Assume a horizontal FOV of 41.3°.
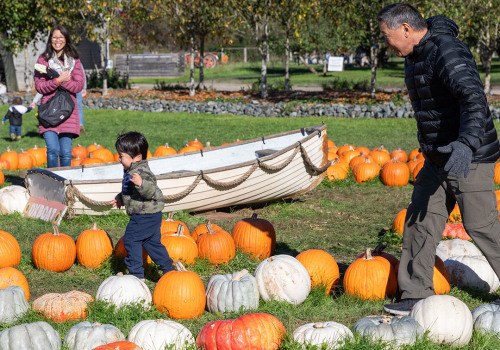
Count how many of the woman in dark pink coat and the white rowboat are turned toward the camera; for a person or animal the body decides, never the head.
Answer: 1

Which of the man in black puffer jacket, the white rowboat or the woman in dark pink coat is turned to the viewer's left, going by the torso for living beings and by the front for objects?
the man in black puffer jacket

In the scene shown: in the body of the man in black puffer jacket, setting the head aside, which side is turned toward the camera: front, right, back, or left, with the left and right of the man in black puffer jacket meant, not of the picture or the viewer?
left

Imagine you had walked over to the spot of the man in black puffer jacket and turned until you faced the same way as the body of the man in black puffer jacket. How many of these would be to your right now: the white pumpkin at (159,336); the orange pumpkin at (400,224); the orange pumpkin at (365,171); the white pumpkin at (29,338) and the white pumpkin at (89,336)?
2

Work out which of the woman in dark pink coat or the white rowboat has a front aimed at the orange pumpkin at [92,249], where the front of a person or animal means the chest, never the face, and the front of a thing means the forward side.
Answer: the woman in dark pink coat

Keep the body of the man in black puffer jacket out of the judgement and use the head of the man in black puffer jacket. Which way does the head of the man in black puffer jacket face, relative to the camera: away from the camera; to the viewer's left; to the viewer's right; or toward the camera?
to the viewer's left

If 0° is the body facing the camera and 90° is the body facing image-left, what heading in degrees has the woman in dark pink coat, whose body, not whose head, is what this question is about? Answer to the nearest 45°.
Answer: approximately 0°

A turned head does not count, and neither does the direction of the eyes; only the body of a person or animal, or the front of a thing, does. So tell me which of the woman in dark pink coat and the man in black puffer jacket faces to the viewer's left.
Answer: the man in black puffer jacket

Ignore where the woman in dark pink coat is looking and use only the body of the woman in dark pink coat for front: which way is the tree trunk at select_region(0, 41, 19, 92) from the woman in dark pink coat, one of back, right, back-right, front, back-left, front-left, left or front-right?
back

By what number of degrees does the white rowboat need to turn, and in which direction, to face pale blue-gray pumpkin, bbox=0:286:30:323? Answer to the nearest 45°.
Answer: approximately 180°

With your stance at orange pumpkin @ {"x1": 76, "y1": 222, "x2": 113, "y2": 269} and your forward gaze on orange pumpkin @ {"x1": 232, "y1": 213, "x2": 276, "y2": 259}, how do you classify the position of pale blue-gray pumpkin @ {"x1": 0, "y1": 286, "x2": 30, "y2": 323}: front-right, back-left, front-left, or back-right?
back-right

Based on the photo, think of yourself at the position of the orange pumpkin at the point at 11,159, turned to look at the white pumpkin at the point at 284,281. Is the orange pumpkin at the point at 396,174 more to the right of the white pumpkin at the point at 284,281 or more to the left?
left

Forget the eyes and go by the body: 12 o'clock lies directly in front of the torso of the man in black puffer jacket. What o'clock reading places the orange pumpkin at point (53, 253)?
The orange pumpkin is roughly at 12 o'clock from the man in black puffer jacket.
